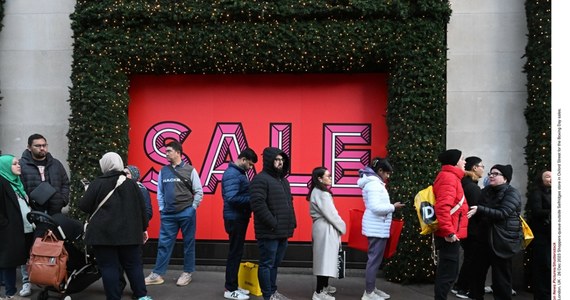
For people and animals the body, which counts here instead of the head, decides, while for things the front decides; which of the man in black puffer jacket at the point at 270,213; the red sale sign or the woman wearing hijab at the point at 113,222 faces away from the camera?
the woman wearing hijab

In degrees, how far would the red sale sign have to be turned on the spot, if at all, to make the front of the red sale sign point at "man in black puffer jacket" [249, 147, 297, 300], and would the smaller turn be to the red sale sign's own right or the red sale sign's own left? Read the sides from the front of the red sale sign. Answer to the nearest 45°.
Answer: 0° — it already faces them

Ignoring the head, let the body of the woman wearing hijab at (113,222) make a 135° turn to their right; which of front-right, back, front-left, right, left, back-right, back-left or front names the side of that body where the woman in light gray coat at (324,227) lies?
front-left

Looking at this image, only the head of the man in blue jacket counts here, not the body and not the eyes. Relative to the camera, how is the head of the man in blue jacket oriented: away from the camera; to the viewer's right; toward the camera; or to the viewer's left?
to the viewer's right

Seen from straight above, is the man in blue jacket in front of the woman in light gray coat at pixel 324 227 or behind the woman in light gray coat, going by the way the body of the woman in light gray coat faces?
behind

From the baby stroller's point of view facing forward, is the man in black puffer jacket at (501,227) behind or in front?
in front

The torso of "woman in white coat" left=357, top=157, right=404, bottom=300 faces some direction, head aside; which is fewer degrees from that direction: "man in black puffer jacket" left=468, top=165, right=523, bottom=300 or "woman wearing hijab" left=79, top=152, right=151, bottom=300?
the man in black puffer jacket

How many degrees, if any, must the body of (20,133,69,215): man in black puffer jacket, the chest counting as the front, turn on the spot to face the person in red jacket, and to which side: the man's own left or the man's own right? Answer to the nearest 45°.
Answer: approximately 45° to the man's own left

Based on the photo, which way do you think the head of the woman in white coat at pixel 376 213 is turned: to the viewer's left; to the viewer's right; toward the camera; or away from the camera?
to the viewer's right

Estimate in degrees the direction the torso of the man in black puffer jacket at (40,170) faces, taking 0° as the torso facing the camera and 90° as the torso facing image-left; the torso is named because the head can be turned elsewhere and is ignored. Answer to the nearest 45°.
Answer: approximately 0°

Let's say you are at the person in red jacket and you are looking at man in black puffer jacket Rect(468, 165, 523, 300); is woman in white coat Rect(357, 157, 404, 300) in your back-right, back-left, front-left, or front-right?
back-left
